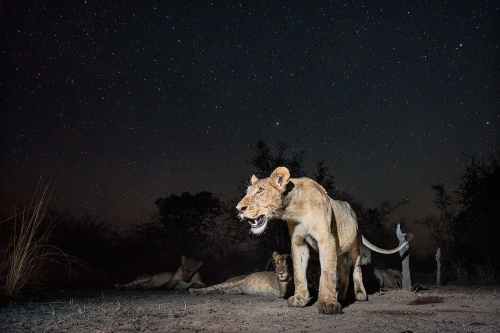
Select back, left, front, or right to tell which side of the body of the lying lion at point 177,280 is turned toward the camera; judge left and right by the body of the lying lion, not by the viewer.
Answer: right

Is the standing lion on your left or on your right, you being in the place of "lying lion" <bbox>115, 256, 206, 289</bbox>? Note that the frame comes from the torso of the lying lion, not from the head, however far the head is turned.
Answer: on your right

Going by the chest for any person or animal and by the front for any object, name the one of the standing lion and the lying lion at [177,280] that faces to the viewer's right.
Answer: the lying lion

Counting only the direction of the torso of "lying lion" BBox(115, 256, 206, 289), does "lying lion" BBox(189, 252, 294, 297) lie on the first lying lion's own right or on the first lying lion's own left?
on the first lying lion's own right

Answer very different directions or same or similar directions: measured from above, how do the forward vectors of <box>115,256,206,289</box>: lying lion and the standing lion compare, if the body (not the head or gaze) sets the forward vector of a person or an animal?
very different directions

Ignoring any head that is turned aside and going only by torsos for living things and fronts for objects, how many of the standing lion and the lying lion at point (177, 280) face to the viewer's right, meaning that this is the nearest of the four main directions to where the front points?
1

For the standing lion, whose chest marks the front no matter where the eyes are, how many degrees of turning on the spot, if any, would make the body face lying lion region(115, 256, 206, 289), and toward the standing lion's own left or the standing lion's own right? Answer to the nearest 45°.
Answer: approximately 90° to the standing lion's own right

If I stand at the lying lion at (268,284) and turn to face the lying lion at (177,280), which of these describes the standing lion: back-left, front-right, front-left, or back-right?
back-left

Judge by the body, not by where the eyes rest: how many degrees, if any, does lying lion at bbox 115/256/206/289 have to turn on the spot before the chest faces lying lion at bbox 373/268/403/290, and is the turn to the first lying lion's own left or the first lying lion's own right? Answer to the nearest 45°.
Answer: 0° — it already faces it

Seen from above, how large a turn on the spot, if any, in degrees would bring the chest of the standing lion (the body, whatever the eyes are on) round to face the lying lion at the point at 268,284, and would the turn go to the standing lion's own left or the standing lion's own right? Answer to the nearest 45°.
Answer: approximately 135° to the standing lion's own right
